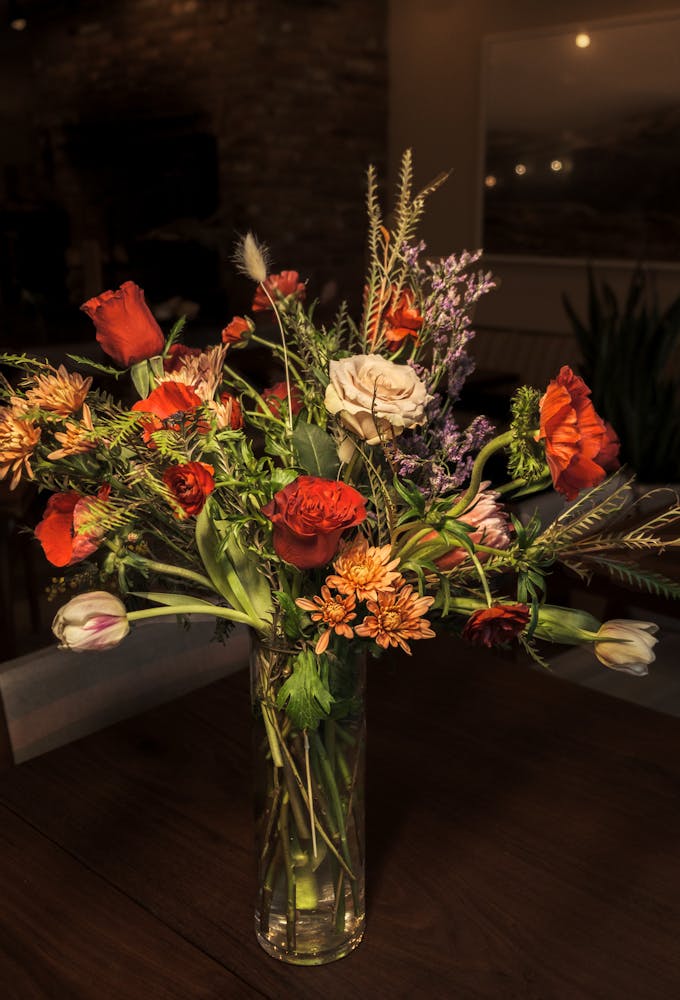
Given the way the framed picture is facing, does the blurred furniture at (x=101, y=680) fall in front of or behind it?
in front

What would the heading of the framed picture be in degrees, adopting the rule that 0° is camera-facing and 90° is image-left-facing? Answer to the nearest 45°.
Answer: approximately 45°

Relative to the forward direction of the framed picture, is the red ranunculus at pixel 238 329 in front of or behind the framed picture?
in front

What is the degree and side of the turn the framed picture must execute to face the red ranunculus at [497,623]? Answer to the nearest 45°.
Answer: approximately 45° to its left

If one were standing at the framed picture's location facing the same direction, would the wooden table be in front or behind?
in front

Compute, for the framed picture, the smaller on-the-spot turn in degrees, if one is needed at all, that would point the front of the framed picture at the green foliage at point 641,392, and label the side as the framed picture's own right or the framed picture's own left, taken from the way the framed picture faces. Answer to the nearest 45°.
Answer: approximately 45° to the framed picture's own left
